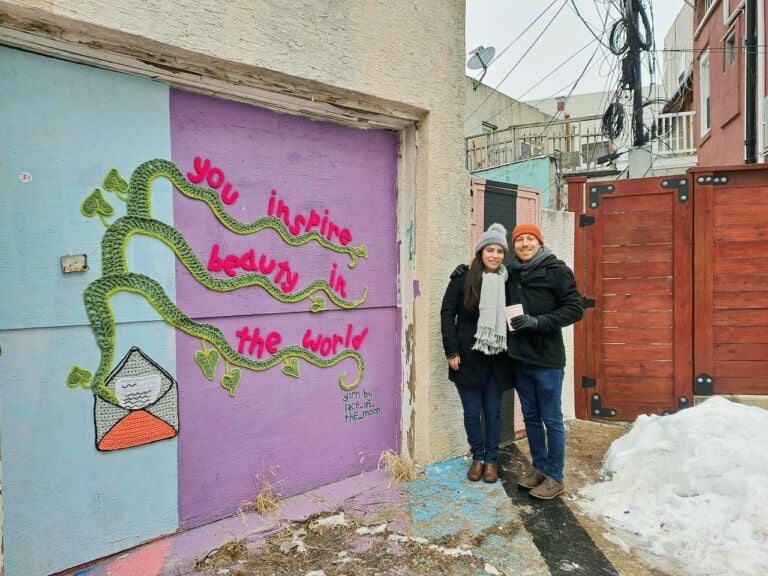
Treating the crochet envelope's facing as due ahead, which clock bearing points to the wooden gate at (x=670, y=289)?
The wooden gate is roughly at 9 o'clock from the crochet envelope.

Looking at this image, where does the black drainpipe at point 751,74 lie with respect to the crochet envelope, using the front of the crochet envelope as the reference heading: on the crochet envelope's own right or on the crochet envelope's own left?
on the crochet envelope's own left

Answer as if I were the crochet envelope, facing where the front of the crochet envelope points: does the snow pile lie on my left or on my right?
on my left
